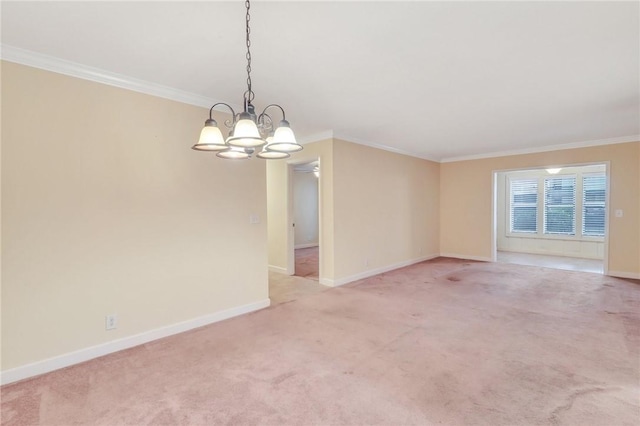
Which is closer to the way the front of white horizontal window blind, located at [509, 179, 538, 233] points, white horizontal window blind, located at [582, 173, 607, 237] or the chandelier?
the chandelier

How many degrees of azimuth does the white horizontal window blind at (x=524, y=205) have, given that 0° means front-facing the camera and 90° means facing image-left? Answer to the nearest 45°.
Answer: approximately 0°

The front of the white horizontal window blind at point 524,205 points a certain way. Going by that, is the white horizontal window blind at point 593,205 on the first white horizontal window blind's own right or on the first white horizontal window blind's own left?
on the first white horizontal window blind's own left

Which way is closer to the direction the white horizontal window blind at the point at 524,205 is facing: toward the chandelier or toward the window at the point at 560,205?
the chandelier

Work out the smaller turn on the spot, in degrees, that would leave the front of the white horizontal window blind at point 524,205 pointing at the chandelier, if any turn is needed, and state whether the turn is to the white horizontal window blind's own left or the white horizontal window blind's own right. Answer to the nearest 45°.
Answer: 0° — it already faces it

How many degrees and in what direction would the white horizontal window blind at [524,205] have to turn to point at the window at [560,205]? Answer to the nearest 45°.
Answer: approximately 90° to its left
